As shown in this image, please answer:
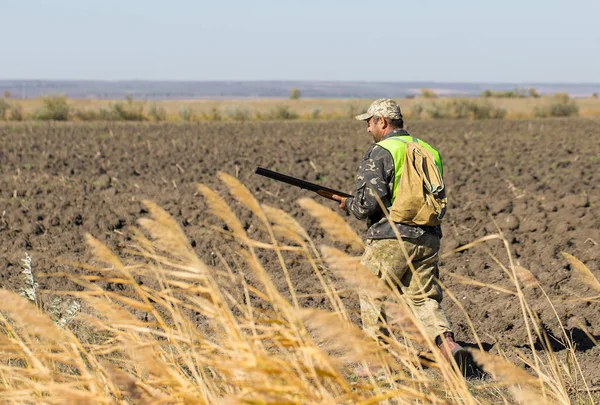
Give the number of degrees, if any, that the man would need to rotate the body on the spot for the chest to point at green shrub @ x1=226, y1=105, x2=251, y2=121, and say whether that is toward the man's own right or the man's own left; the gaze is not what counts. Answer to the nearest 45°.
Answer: approximately 45° to the man's own right

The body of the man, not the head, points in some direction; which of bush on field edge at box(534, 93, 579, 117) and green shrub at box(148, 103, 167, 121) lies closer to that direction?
the green shrub

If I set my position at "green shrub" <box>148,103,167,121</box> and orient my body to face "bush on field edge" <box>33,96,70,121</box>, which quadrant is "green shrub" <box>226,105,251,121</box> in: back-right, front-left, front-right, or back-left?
back-left

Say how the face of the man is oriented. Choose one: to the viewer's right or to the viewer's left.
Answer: to the viewer's left

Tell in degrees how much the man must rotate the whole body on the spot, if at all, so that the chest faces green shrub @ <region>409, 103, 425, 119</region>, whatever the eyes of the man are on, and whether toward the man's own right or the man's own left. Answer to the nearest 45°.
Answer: approximately 45° to the man's own right

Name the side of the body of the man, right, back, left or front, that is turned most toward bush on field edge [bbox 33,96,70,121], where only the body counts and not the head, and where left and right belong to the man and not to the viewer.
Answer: front

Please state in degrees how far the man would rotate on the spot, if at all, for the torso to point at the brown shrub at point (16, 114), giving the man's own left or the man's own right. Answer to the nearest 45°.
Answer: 0° — they already face it

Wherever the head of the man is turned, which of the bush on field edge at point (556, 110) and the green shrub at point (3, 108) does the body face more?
the green shrub

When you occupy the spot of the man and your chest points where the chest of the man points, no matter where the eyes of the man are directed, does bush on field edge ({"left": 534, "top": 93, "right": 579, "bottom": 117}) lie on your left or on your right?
on your right

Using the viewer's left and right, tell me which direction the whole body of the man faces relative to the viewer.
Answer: facing away from the viewer and to the left of the viewer

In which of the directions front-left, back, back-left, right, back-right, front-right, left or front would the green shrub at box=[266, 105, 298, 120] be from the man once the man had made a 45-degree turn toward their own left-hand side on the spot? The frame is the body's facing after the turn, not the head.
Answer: right
